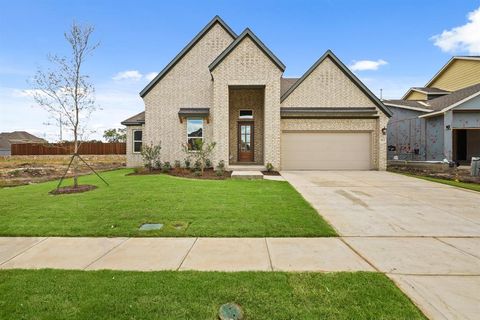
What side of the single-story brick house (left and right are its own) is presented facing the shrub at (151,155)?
right

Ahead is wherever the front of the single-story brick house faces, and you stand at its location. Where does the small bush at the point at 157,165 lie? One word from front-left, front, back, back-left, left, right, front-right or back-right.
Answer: right

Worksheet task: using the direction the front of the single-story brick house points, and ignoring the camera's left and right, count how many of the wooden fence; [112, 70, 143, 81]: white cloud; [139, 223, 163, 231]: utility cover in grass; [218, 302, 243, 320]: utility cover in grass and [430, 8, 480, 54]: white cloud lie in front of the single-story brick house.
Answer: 2

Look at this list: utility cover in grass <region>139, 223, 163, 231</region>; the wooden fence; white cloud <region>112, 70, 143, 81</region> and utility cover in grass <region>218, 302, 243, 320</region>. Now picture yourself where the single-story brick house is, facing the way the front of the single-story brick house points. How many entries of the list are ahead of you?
2

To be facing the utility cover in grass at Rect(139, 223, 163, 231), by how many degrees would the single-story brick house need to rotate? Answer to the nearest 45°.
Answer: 0° — it already faces it

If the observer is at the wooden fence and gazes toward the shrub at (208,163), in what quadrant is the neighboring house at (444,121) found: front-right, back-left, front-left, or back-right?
front-left

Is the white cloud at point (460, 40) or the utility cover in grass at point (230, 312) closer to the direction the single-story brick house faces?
the utility cover in grass

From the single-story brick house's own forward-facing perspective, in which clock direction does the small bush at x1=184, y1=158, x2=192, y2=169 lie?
The small bush is roughly at 1 o'clock from the single-story brick house.

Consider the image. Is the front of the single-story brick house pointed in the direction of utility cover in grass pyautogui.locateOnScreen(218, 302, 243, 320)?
yes

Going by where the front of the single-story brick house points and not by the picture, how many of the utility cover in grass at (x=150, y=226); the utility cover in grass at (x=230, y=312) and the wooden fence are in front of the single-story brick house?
2

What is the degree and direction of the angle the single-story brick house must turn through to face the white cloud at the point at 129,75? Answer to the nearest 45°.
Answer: approximately 135° to its right

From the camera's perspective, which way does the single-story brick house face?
toward the camera
